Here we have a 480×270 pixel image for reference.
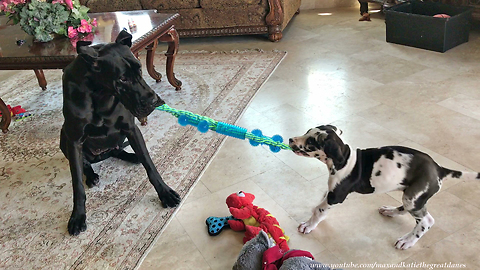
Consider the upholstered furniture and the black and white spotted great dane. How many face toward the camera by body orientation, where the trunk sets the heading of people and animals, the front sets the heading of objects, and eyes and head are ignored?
1

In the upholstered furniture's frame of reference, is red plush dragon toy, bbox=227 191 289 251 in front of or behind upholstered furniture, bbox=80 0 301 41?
in front

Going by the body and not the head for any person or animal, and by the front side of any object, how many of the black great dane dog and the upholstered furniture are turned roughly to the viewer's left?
0

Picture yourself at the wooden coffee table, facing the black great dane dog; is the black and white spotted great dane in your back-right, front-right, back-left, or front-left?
front-left

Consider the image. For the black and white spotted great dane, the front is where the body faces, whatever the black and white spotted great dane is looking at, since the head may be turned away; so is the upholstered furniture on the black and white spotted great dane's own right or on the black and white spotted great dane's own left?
on the black and white spotted great dane's own right

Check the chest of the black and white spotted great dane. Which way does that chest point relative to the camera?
to the viewer's left

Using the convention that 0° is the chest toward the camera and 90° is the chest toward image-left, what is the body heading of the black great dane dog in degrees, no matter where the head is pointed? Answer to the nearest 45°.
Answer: approximately 315°

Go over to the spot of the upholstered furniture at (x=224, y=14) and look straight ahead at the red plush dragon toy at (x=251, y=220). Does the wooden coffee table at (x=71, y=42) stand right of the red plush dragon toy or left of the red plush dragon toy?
right

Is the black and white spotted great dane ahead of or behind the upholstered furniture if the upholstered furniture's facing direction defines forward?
ahead

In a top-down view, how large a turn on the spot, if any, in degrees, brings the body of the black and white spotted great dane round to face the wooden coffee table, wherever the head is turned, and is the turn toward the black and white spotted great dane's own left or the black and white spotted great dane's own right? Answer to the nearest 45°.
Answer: approximately 45° to the black and white spotted great dane's own right

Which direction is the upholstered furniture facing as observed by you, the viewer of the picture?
facing the viewer

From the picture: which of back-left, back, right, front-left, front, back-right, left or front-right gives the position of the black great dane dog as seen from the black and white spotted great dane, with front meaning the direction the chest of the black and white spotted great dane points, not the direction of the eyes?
front

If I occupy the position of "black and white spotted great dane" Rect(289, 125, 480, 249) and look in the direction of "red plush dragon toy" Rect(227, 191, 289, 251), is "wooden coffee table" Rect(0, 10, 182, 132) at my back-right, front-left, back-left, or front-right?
front-right

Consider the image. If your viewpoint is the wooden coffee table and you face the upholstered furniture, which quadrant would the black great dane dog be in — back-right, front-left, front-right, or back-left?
back-right
